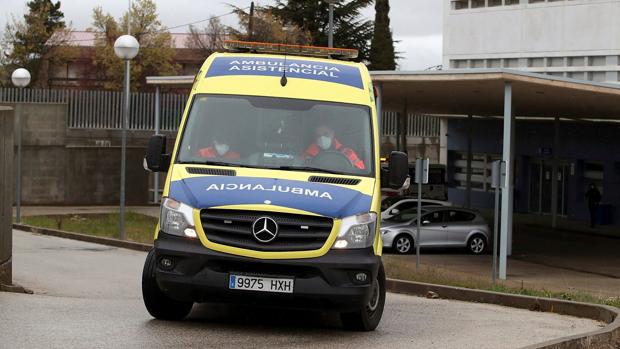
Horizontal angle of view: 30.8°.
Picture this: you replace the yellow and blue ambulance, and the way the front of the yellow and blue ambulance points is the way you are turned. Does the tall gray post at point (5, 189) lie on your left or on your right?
on your right

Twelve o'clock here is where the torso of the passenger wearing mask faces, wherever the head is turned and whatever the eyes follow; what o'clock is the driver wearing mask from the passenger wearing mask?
The driver wearing mask is roughly at 9 o'clock from the passenger wearing mask.

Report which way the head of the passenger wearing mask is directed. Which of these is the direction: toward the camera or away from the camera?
toward the camera

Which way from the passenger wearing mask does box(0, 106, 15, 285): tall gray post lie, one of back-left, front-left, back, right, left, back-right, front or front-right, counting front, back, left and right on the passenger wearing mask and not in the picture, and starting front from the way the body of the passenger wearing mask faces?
back-right

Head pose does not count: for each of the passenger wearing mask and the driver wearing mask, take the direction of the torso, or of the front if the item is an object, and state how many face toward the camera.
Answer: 2

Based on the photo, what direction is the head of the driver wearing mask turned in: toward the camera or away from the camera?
toward the camera

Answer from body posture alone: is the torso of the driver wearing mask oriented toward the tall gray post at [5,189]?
no

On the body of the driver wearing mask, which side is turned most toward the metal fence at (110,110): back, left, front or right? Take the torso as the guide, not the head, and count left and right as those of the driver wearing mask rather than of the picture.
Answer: back

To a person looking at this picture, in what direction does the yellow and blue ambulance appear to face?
facing the viewer

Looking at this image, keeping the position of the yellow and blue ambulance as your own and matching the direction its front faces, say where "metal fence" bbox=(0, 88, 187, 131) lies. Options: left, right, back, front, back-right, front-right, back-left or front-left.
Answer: back

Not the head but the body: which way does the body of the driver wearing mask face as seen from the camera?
toward the camera

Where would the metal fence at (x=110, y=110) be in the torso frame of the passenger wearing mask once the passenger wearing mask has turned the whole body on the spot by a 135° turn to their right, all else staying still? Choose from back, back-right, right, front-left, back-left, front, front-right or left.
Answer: front-right

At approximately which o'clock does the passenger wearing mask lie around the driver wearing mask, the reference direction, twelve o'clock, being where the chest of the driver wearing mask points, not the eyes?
The passenger wearing mask is roughly at 3 o'clock from the driver wearing mask.
